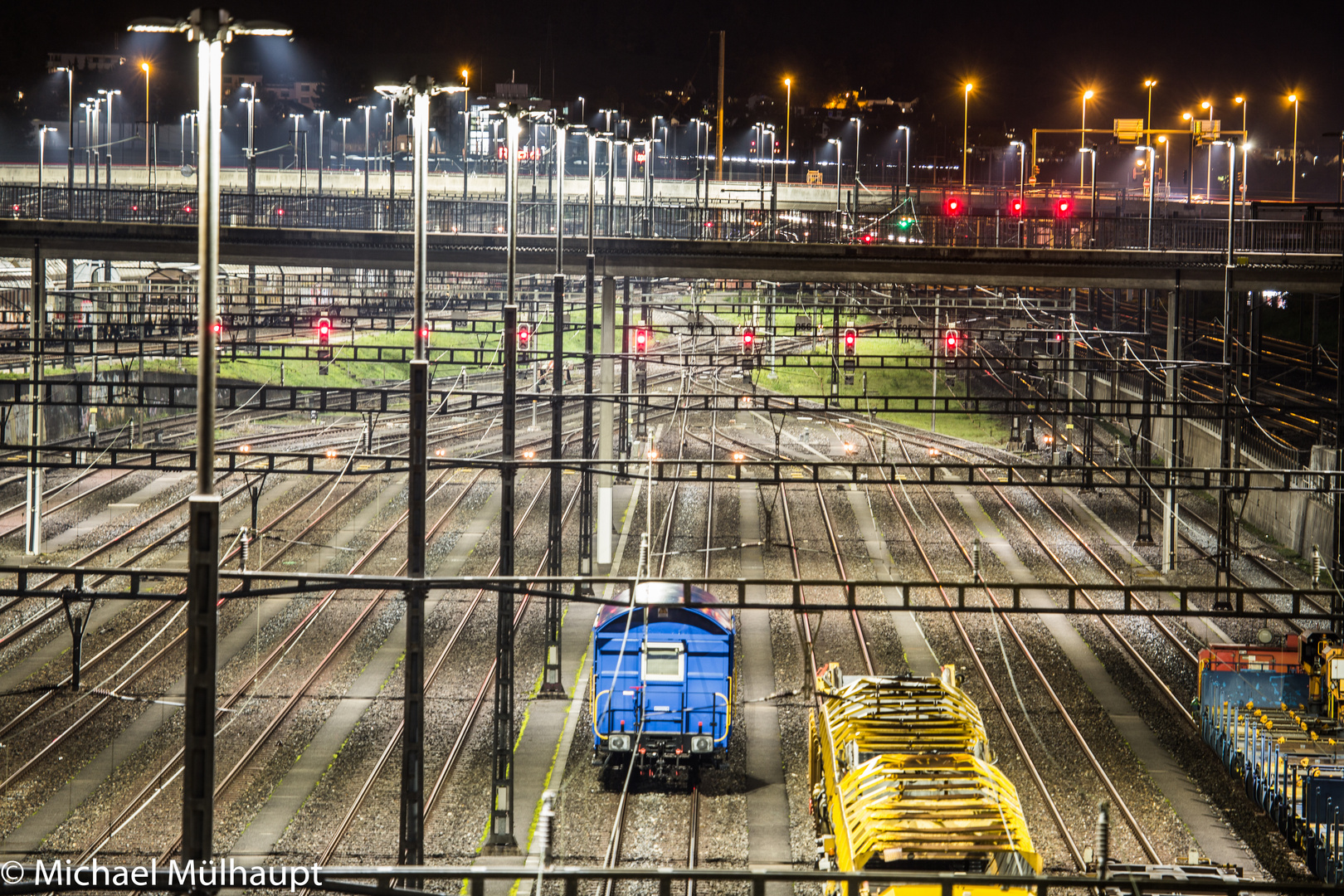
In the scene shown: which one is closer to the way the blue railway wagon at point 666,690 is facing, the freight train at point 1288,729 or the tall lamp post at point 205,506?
the tall lamp post

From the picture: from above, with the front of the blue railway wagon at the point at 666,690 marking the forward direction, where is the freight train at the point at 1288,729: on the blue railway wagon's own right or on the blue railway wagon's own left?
on the blue railway wagon's own left

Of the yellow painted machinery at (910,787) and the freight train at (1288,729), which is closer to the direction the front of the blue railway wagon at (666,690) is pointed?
the yellow painted machinery

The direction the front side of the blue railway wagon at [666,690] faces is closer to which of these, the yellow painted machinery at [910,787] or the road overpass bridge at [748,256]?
the yellow painted machinery

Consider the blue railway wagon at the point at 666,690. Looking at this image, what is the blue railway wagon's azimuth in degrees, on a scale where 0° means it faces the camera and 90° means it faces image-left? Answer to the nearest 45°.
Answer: approximately 0°

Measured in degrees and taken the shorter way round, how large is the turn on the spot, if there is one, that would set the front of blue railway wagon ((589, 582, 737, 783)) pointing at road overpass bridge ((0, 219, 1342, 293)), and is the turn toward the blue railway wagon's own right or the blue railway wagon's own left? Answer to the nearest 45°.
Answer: approximately 180°

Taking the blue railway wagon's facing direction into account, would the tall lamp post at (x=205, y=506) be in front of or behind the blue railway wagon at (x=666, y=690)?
in front
